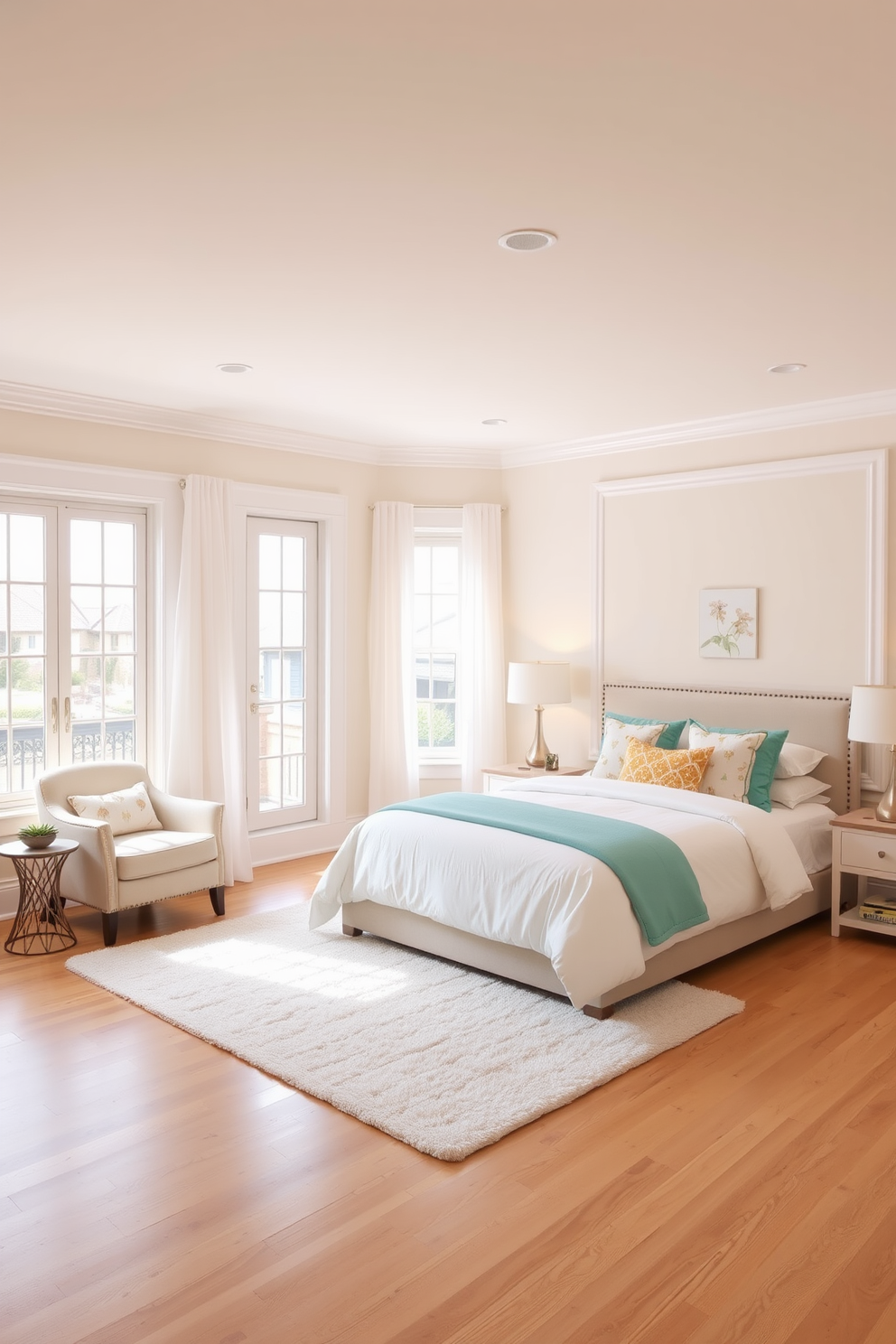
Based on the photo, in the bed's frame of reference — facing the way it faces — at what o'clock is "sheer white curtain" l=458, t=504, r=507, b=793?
The sheer white curtain is roughly at 4 o'clock from the bed.

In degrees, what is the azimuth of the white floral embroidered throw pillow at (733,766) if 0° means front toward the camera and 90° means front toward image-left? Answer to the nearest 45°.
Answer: approximately 45°

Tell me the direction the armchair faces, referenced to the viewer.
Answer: facing the viewer and to the right of the viewer

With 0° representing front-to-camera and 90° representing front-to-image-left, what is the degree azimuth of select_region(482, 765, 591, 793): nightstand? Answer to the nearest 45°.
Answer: approximately 45°

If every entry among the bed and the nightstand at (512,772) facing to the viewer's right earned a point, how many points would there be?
0

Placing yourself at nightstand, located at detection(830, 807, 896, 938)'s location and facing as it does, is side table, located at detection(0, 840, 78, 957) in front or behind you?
in front

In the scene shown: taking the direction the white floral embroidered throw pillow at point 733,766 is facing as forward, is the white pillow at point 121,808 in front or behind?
in front

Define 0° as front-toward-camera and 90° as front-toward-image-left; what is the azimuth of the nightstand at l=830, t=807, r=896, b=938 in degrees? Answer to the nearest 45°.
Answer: approximately 45°

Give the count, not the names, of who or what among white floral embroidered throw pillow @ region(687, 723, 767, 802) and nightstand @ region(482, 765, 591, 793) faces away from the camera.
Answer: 0
